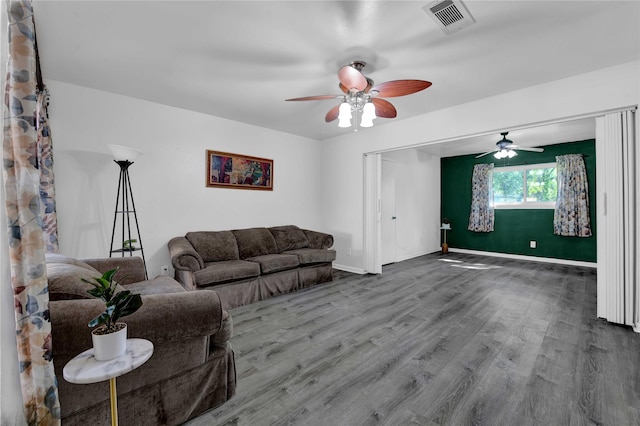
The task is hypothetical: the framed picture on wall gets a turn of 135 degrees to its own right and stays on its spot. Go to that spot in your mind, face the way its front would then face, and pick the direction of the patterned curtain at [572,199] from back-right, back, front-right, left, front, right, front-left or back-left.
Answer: back

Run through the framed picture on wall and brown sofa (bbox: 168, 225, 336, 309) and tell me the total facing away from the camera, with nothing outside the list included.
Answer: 0

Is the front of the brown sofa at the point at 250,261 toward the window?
no

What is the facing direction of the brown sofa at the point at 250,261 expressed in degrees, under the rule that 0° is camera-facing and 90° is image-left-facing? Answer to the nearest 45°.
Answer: approximately 315°

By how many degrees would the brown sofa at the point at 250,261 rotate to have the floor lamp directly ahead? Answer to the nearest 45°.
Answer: approximately 135° to its right

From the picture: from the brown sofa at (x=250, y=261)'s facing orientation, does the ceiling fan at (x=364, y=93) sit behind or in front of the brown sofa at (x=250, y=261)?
in front

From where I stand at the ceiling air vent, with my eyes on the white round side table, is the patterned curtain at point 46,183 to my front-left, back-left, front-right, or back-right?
front-right

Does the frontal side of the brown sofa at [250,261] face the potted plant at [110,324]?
no

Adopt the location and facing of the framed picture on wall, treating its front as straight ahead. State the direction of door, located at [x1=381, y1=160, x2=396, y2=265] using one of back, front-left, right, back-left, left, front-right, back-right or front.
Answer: front-left

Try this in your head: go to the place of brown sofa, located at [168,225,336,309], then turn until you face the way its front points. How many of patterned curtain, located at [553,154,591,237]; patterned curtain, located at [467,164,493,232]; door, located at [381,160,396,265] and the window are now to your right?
0

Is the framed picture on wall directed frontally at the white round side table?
no

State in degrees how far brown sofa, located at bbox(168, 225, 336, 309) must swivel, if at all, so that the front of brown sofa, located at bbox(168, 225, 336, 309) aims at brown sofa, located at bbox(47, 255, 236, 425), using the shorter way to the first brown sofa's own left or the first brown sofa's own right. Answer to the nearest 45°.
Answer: approximately 45° to the first brown sofa's own right

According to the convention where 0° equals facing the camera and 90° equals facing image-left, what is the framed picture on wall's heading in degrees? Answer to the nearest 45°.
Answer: approximately 315°

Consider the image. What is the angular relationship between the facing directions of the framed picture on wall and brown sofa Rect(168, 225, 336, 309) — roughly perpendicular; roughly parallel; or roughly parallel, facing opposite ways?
roughly parallel

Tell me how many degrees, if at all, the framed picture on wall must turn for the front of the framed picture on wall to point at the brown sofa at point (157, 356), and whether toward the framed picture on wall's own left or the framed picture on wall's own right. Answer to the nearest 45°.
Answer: approximately 45° to the framed picture on wall's own right

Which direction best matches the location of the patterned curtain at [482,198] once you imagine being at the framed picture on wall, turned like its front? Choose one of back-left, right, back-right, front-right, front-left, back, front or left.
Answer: front-left
